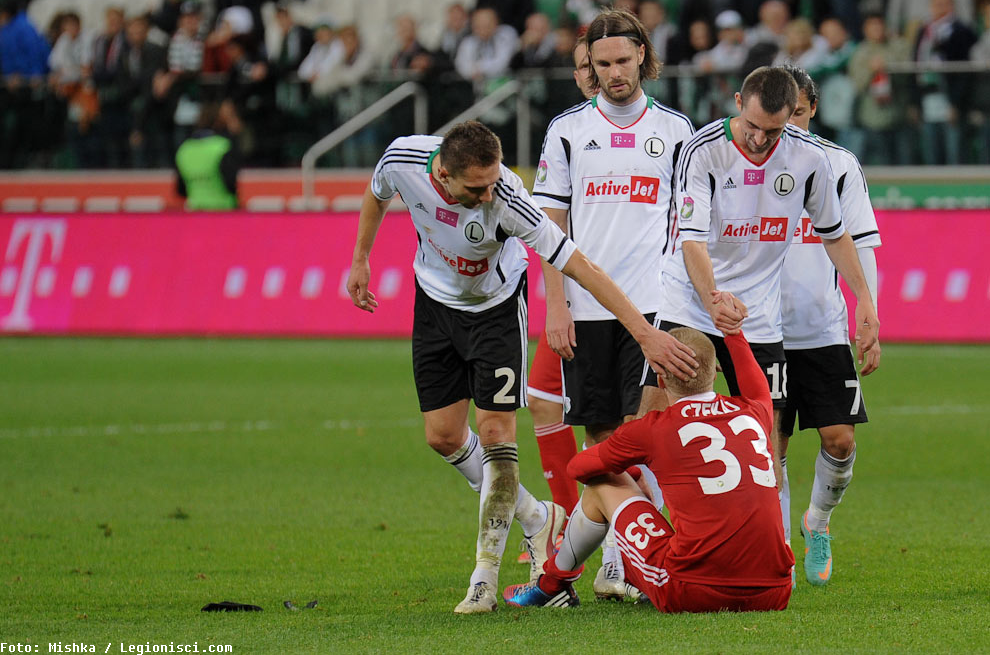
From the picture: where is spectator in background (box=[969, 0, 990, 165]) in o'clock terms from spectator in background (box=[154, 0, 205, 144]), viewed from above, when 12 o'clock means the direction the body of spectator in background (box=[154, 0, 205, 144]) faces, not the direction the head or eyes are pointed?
spectator in background (box=[969, 0, 990, 165]) is roughly at 10 o'clock from spectator in background (box=[154, 0, 205, 144]).

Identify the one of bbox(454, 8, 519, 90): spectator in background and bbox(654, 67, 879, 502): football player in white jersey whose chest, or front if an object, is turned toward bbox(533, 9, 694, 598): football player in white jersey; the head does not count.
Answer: the spectator in background

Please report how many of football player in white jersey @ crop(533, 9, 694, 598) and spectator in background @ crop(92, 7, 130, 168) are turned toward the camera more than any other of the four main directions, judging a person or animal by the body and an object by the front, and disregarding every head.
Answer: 2

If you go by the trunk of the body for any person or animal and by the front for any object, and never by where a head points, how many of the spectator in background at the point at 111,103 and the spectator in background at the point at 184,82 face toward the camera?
2

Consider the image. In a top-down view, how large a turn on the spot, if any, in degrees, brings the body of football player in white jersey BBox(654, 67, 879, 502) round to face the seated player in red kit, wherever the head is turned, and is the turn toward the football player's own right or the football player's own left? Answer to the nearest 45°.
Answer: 0° — they already face them

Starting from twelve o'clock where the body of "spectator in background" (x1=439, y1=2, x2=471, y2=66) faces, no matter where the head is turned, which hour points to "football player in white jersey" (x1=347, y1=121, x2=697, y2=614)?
The football player in white jersey is roughly at 12 o'clock from the spectator in background.

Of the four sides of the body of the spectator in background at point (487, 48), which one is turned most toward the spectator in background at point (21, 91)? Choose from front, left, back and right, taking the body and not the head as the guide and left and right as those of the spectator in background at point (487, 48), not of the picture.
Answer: right

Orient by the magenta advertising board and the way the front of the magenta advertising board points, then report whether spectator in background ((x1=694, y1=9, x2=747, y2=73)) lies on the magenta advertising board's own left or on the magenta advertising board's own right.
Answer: on the magenta advertising board's own left

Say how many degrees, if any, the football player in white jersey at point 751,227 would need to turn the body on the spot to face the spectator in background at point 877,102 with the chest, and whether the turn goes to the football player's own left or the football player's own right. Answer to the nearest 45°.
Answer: approximately 180°

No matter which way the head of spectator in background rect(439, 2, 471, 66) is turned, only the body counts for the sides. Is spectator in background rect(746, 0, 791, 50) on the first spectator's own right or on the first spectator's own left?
on the first spectator's own left

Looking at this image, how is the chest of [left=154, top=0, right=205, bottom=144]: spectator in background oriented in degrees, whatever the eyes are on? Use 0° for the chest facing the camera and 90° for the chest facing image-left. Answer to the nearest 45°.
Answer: approximately 0°
